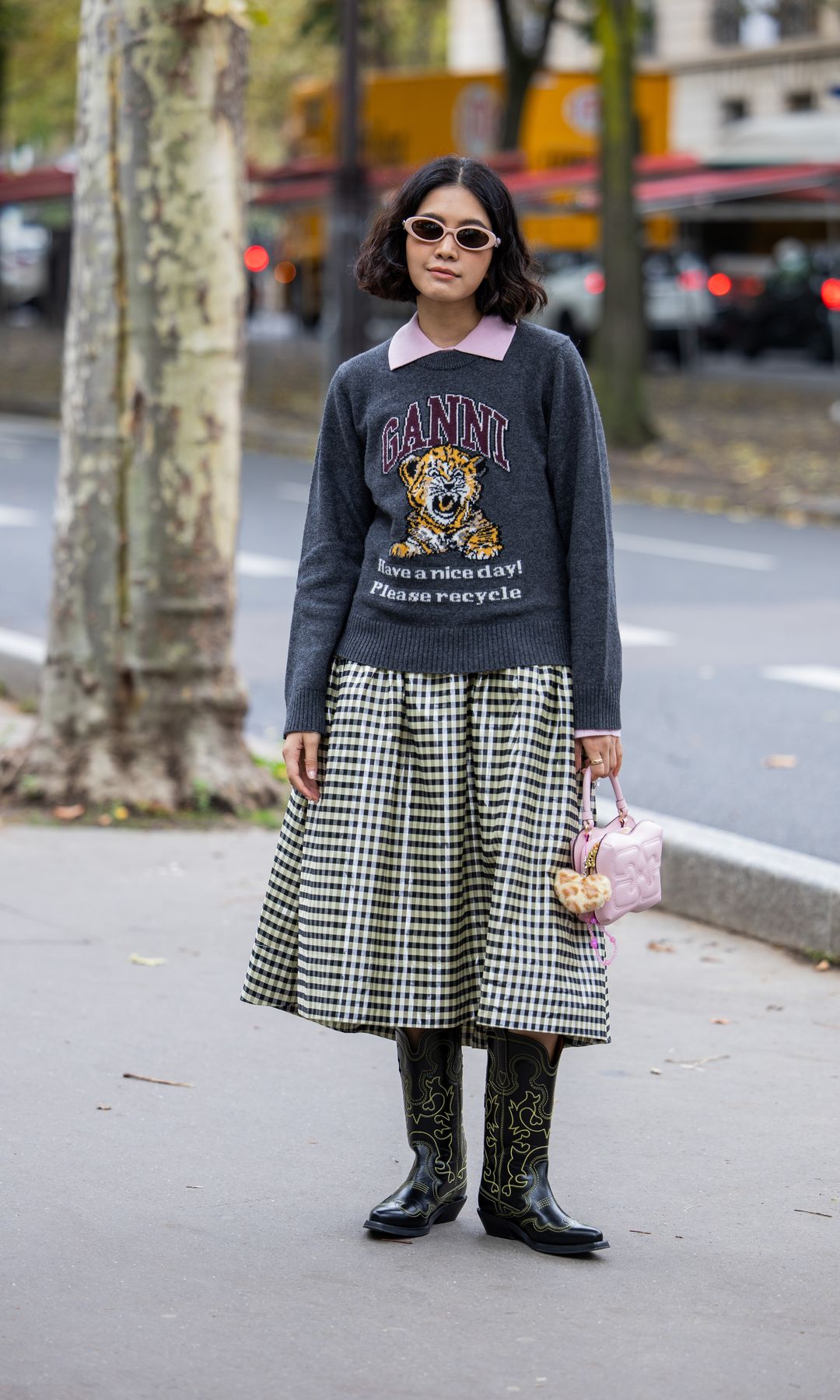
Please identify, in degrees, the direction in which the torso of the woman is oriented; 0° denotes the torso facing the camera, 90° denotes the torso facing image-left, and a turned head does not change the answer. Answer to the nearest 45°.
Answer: approximately 0°

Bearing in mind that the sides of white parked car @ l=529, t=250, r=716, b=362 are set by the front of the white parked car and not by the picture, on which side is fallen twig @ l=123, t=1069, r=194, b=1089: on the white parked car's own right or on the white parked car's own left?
on the white parked car's own left

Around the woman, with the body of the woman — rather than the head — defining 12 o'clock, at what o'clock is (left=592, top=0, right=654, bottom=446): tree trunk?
The tree trunk is roughly at 6 o'clock from the woman.

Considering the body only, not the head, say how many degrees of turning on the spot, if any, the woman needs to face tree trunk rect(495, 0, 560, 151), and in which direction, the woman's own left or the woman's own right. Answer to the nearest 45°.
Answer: approximately 180°

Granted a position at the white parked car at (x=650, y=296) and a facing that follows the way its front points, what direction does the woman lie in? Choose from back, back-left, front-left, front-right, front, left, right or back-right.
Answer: back-left

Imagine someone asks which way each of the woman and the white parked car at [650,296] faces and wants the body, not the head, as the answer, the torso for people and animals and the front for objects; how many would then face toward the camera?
1

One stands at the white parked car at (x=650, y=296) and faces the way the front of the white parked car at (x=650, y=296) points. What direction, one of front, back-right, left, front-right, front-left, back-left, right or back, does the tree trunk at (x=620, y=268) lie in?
back-left

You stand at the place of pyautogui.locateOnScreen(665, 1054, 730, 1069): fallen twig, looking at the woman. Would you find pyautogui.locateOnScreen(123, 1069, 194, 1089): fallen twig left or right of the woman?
right

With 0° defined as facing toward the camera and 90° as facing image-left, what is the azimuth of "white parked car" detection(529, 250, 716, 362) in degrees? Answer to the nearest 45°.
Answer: approximately 135°
